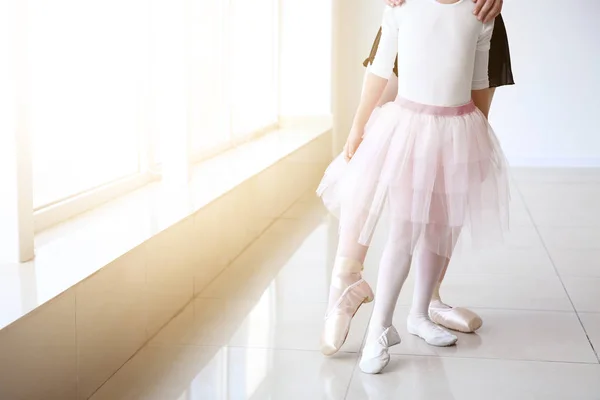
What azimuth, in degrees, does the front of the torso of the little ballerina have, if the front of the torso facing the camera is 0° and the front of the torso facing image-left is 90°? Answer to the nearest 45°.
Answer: approximately 0°

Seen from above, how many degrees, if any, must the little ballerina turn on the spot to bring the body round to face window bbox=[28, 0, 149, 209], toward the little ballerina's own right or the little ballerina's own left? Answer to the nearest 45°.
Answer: approximately 135° to the little ballerina's own right

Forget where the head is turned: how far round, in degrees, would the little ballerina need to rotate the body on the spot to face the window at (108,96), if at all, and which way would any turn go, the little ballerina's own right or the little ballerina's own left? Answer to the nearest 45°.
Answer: approximately 135° to the little ballerina's own right

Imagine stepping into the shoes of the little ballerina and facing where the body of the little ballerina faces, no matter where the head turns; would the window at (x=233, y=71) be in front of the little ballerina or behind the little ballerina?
behind
